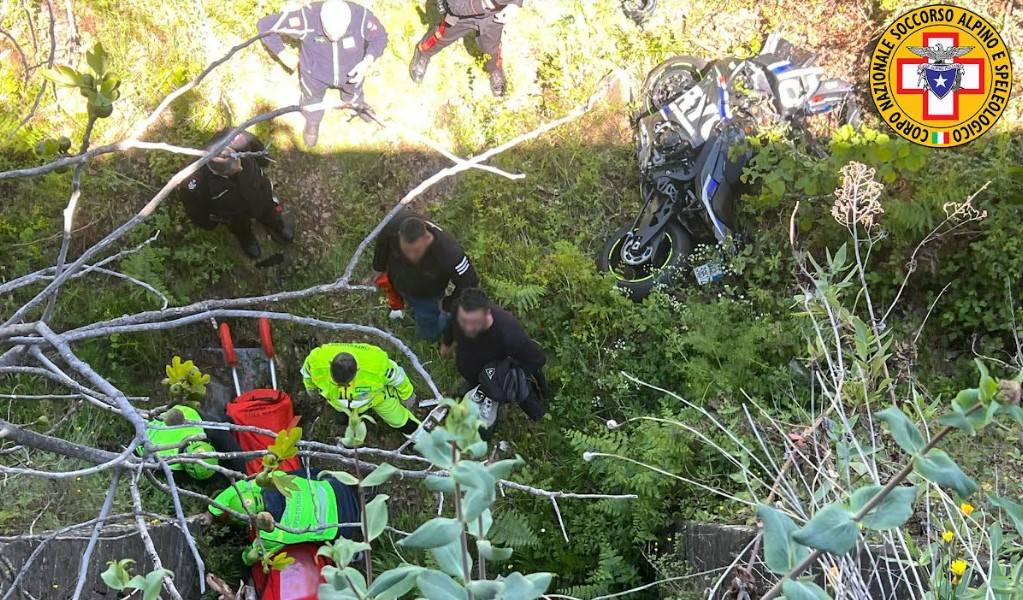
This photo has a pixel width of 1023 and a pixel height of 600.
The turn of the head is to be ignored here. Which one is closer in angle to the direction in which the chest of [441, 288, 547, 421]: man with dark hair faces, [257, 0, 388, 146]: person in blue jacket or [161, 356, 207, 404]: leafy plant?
the leafy plant

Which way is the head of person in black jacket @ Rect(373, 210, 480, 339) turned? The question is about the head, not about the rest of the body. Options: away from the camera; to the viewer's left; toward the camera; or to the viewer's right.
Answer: toward the camera

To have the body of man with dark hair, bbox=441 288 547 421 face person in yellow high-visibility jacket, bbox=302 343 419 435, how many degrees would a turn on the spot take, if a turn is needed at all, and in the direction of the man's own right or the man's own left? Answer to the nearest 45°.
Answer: approximately 45° to the man's own right

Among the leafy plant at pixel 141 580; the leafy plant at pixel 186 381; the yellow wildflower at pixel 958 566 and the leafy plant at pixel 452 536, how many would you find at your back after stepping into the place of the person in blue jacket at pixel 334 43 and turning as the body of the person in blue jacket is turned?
0

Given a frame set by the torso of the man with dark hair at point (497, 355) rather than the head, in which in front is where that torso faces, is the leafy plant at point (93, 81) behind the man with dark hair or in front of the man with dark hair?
in front

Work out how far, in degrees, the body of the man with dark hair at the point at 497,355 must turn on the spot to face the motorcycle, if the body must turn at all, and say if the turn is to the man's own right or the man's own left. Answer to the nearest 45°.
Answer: approximately 180°

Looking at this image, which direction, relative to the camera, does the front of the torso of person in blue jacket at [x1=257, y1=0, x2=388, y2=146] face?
toward the camera

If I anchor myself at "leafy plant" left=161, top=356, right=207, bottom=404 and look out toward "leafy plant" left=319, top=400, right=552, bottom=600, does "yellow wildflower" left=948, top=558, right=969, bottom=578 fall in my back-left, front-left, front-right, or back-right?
front-left

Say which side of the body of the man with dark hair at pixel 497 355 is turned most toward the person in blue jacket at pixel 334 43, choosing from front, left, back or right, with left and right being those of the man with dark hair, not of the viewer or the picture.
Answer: right

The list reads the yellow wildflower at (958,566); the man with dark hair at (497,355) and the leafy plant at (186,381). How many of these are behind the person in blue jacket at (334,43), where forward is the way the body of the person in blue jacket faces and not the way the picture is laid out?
0

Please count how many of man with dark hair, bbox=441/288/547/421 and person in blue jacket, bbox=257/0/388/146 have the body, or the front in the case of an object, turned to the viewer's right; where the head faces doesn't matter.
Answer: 0

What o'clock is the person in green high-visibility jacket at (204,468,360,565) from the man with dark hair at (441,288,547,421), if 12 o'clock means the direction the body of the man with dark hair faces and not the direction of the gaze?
The person in green high-visibility jacket is roughly at 12 o'clock from the man with dark hair.

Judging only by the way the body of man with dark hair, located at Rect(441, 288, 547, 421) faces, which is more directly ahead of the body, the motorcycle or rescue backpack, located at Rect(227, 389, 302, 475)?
the rescue backpack

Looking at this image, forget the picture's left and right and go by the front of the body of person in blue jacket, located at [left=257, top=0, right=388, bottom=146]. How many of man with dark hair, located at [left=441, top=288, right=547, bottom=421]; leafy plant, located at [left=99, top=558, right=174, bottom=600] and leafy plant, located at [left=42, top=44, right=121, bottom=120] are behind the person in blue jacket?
0

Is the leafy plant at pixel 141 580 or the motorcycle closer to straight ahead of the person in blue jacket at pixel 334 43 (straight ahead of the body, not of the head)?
the leafy plant

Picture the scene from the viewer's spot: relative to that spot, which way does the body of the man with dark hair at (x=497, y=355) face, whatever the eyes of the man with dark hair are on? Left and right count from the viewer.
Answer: facing the viewer and to the left of the viewer

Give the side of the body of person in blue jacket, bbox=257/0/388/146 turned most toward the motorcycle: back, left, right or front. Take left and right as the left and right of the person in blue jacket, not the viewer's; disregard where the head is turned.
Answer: left
